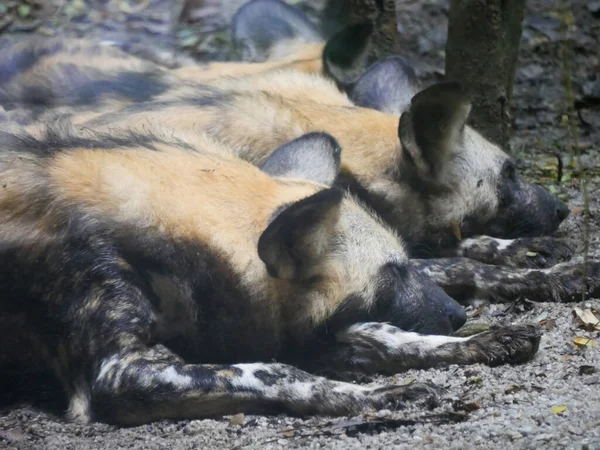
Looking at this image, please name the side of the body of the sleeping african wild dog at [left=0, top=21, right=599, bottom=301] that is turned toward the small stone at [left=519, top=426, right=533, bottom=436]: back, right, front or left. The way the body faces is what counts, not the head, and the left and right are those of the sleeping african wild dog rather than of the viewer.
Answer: right

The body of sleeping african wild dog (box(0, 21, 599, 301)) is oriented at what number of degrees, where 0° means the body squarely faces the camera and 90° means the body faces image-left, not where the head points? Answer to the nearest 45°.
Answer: approximately 270°

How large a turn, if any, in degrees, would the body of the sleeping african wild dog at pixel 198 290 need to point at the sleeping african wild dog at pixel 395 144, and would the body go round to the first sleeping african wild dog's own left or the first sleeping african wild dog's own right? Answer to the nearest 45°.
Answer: approximately 45° to the first sleeping african wild dog's own left

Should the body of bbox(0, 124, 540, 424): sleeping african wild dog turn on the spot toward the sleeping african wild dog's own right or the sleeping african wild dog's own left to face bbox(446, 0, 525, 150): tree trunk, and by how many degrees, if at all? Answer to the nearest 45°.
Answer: approximately 45° to the sleeping african wild dog's own left

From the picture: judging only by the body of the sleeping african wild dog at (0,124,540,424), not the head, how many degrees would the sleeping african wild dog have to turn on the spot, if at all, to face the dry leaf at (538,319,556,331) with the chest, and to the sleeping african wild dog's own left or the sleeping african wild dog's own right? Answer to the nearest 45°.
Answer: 0° — it already faces it

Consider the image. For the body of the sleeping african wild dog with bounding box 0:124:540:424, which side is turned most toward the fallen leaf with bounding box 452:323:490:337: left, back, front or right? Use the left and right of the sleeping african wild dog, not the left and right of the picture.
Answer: front

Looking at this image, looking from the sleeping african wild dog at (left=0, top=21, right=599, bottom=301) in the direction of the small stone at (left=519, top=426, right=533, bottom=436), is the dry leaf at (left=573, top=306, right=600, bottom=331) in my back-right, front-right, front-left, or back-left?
front-left

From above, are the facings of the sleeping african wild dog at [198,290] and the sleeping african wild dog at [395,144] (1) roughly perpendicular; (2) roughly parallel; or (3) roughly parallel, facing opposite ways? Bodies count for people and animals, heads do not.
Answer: roughly parallel

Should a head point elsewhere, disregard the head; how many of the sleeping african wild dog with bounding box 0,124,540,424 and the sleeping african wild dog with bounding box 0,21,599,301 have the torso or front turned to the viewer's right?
2

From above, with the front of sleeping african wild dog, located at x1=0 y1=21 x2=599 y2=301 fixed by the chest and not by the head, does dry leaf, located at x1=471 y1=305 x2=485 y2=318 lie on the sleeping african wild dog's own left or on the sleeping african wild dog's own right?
on the sleeping african wild dog's own right

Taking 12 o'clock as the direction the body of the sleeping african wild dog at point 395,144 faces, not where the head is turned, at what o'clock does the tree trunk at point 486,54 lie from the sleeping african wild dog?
The tree trunk is roughly at 10 o'clock from the sleeping african wild dog.

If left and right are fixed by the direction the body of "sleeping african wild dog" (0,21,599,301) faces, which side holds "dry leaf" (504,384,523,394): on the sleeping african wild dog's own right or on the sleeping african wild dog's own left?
on the sleeping african wild dog's own right

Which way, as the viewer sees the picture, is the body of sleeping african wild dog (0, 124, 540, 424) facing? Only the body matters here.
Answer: to the viewer's right

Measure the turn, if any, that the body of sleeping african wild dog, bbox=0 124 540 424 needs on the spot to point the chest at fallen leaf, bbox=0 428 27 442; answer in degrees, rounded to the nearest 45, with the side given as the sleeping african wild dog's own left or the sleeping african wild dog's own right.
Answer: approximately 135° to the sleeping african wild dog's own right

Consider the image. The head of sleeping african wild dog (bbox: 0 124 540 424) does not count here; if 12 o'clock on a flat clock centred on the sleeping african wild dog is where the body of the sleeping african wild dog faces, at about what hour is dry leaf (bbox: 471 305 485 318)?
The dry leaf is roughly at 11 o'clock from the sleeping african wild dog.
